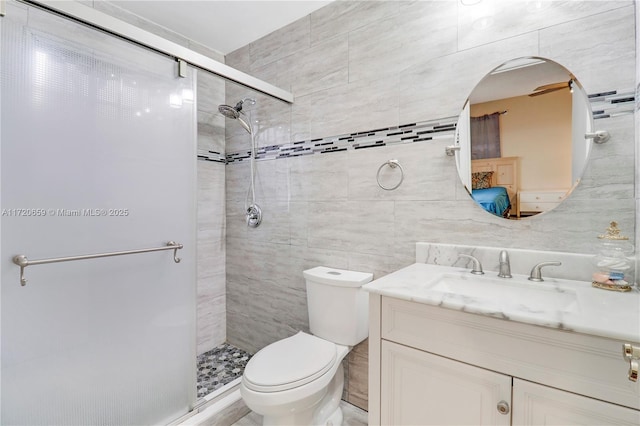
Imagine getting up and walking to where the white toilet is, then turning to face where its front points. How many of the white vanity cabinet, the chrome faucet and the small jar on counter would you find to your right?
0

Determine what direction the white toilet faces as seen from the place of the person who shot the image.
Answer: facing the viewer and to the left of the viewer

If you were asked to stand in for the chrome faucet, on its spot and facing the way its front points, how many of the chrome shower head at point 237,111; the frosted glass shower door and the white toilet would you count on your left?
0

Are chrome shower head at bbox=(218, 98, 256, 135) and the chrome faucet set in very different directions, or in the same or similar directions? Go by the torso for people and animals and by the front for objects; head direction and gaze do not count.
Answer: same or similar directions

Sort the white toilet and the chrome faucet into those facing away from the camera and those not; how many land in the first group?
0

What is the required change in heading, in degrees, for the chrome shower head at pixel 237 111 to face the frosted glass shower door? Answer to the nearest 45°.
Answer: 0° — it already faces it

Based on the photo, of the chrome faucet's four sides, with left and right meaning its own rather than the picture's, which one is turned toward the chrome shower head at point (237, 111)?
right

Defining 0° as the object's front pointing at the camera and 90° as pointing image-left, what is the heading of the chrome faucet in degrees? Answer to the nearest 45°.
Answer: approximately 0°

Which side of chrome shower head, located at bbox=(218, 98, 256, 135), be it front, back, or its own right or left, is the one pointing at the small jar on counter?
left

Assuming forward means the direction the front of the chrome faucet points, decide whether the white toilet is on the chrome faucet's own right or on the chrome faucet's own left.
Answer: on the chrome faucet's own right

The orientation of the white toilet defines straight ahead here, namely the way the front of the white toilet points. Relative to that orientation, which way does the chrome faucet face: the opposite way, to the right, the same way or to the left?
the same way

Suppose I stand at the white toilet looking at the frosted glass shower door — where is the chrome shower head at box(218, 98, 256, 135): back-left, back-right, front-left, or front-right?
front-right

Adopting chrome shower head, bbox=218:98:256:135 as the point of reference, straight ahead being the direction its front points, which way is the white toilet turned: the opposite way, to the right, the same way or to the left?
the same way

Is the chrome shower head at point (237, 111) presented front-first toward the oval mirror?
no

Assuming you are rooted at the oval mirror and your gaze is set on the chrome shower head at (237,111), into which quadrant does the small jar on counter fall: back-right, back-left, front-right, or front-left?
back-left

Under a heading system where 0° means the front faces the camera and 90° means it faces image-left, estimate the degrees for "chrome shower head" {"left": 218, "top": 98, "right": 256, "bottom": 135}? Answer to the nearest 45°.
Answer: approximately 45°
